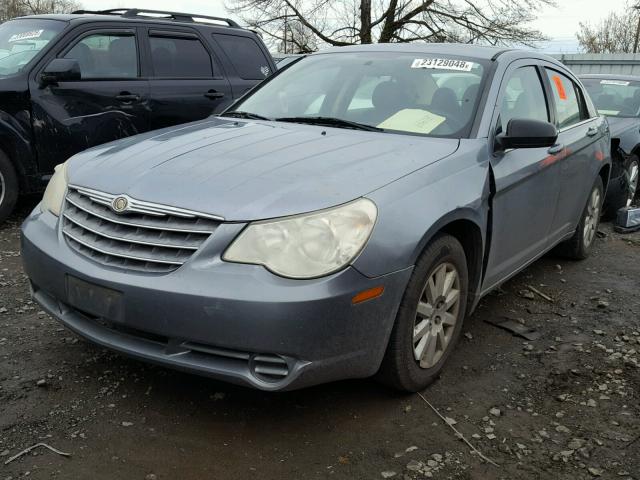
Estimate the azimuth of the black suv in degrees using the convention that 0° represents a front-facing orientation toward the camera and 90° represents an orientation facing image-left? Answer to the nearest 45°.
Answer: approximately 45°

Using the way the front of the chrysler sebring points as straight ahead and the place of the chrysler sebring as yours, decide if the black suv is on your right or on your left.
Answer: on your right

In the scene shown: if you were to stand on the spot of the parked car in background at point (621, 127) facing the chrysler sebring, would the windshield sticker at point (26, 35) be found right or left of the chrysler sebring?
right

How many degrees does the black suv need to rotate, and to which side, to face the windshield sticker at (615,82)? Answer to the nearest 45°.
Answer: approximately 135° to its left

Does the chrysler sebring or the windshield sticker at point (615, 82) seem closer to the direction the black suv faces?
the chrysler sebring

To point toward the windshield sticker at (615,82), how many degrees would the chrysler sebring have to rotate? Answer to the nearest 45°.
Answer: approximately 180°

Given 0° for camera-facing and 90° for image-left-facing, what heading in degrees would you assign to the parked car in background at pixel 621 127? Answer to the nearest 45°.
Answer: approximately 45°
